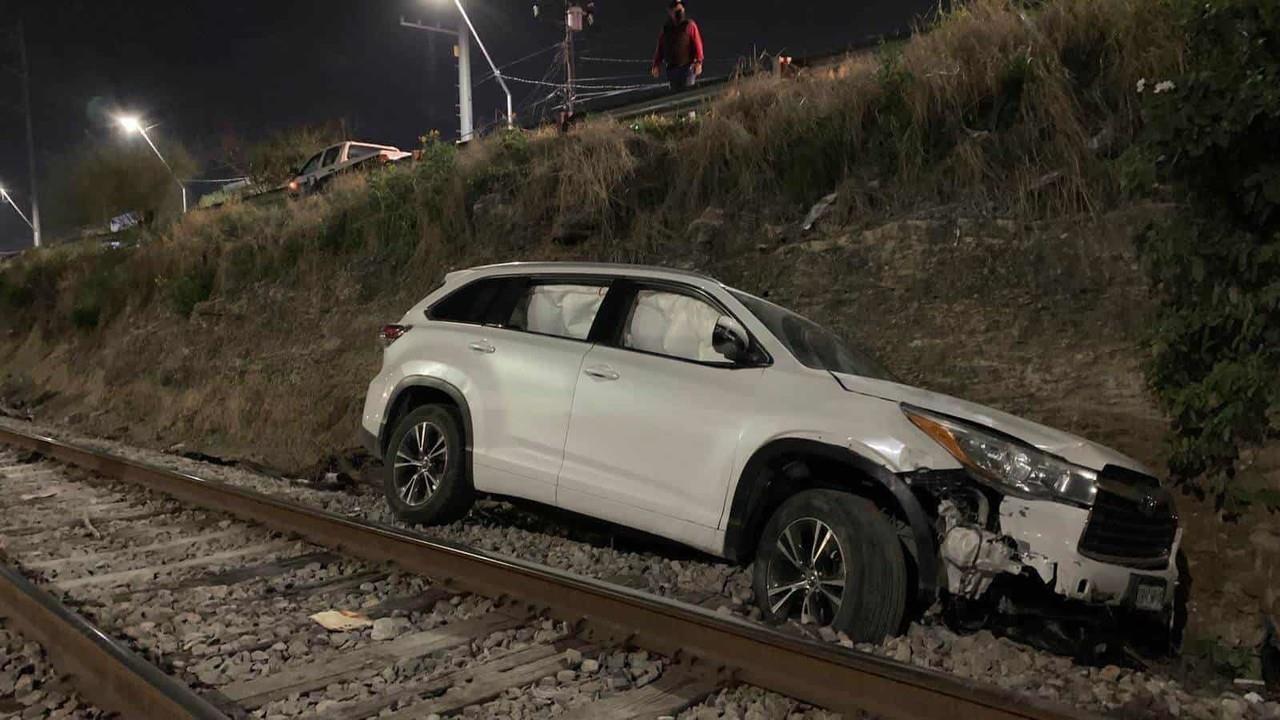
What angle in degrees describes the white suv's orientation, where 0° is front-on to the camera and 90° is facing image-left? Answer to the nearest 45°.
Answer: approximately 315°

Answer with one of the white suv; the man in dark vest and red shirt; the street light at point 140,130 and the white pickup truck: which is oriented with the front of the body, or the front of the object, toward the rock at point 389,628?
the man in dark vest and red shirt

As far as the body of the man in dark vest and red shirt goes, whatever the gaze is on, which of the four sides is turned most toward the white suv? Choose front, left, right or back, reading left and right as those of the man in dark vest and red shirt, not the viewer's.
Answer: front

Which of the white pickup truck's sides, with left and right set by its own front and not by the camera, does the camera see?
left

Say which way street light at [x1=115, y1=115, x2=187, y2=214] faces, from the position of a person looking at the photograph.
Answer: facing to the left of the viewer

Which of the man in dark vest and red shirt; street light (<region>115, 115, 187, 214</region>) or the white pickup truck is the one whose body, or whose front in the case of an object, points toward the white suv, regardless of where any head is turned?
the man in dark vest and red shirt

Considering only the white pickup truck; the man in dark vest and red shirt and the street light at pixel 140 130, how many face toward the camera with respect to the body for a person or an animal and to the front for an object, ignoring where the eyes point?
1

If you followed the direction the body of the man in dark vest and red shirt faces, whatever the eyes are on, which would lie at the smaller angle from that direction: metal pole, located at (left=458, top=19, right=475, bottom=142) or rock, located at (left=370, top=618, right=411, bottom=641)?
the rock

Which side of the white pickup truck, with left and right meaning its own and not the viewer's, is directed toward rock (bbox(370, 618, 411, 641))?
left

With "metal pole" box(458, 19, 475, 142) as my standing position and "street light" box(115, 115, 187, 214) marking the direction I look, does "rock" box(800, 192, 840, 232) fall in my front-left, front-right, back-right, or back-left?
back-left
